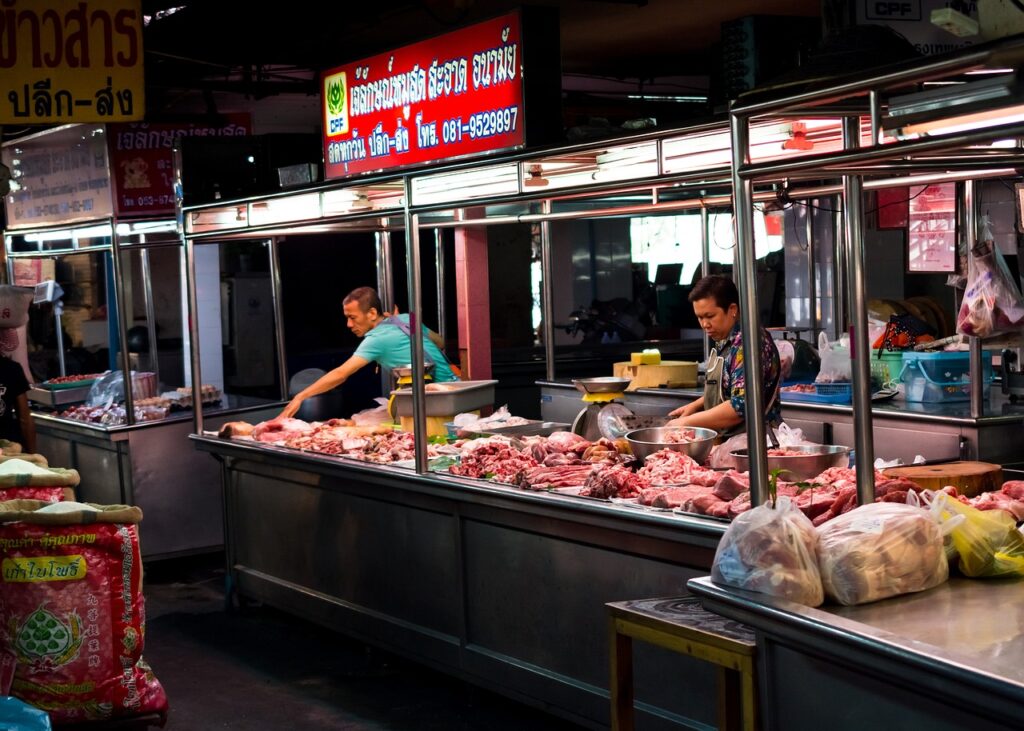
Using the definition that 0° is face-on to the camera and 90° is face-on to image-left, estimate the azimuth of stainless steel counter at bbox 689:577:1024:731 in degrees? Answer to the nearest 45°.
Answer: approximately 45°

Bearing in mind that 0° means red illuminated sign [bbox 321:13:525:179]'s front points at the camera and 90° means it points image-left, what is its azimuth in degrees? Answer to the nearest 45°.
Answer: approximately 45°

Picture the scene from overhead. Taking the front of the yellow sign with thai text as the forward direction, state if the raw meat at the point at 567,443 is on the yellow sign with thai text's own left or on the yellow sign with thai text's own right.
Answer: on the yellow sign with thai text's own left

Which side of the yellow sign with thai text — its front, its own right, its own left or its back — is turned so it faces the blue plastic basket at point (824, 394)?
left
